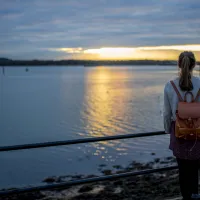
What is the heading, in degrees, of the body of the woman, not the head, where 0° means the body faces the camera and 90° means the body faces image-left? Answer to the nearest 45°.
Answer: approximately 180°

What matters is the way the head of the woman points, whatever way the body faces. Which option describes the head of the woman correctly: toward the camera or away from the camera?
away from the camera
